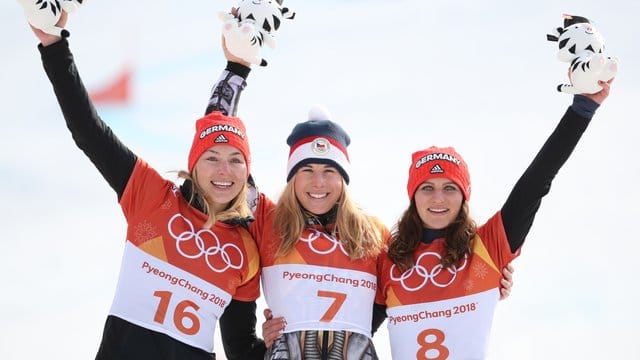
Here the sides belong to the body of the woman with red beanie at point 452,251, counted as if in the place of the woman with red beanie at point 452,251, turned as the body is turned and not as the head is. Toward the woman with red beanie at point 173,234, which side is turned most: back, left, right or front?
right

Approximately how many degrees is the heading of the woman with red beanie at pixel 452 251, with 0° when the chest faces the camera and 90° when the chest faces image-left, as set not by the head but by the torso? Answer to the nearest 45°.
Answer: approximately 0°

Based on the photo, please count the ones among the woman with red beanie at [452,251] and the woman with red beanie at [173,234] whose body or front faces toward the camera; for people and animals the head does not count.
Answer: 2

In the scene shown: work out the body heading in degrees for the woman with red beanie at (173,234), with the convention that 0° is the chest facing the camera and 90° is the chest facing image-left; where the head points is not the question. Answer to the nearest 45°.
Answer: approximately 0°

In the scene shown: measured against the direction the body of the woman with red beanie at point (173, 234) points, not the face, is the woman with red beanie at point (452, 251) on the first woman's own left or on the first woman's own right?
on the first woman's own left
